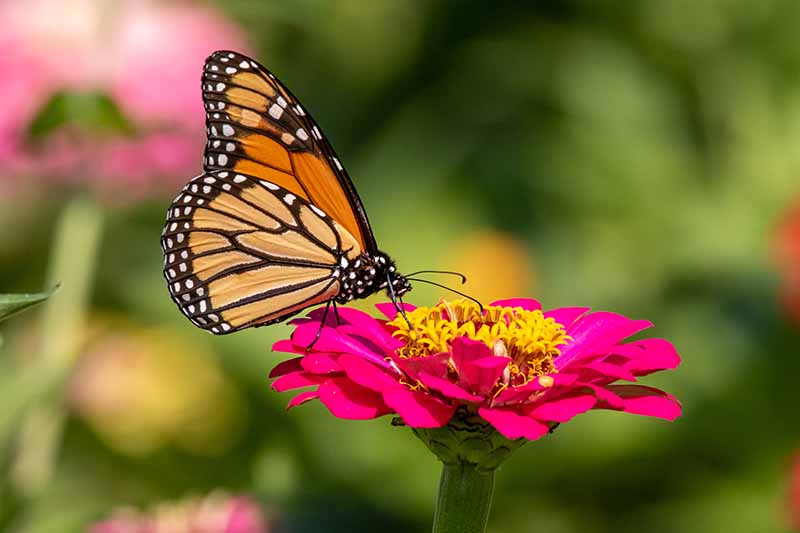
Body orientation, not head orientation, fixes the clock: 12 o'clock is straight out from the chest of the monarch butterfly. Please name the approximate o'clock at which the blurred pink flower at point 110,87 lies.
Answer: The blurred pink flower is roughly at 8 o'clock from the monarch butterfly.

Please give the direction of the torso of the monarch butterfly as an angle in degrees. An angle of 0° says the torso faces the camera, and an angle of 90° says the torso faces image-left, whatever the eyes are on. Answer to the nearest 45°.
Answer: approximately 270°
